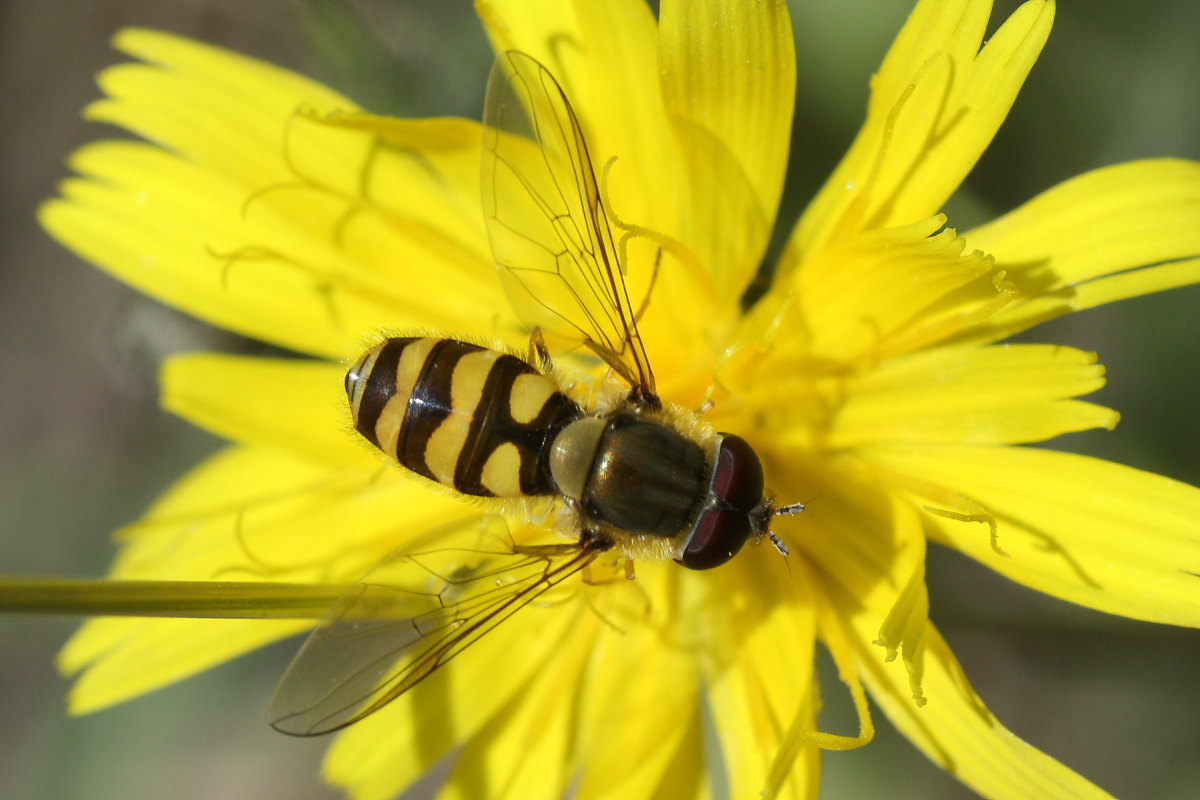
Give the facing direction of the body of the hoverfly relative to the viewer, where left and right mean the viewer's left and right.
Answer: facing to the right of the viewer
